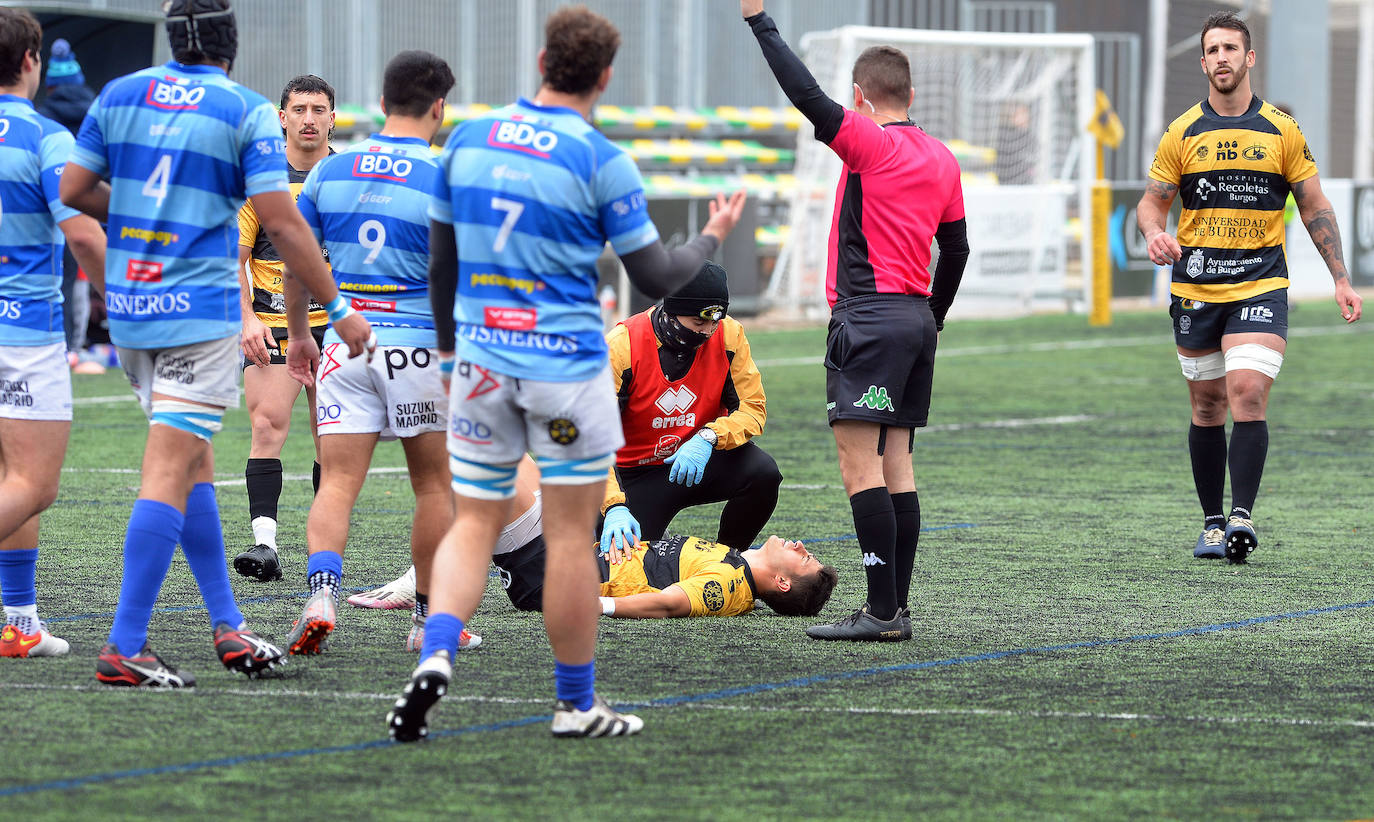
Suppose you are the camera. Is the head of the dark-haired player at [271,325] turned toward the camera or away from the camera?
toward the camera

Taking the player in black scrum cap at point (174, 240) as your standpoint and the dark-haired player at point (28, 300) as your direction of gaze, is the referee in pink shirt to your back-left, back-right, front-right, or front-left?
back-right

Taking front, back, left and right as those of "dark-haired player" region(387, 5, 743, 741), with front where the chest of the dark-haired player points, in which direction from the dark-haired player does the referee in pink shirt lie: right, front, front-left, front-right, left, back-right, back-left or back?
front

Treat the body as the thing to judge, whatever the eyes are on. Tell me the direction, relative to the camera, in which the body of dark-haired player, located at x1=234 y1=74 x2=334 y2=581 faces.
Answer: toward the camera

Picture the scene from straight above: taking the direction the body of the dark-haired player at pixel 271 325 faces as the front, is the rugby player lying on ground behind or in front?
in front

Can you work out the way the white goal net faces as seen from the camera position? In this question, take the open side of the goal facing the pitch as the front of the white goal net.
facing the viewer and to the right of the viewer

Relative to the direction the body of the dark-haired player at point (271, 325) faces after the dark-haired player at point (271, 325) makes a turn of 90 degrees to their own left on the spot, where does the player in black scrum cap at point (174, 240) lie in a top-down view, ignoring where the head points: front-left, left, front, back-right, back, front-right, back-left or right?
right

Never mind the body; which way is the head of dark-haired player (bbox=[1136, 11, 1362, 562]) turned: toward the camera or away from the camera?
toward the camera

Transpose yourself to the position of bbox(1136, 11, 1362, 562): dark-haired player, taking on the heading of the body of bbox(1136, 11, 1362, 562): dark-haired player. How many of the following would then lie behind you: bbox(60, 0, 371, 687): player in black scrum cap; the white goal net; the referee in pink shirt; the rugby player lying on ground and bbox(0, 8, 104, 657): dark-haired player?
1

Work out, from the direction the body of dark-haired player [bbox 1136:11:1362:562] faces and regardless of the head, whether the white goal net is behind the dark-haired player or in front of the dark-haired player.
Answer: behind

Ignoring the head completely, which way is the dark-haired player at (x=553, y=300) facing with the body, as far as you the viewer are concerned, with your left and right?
facing away from the viewer and to the right of the viewer

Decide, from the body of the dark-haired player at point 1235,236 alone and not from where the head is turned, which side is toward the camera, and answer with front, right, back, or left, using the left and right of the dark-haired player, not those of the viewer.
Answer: front
